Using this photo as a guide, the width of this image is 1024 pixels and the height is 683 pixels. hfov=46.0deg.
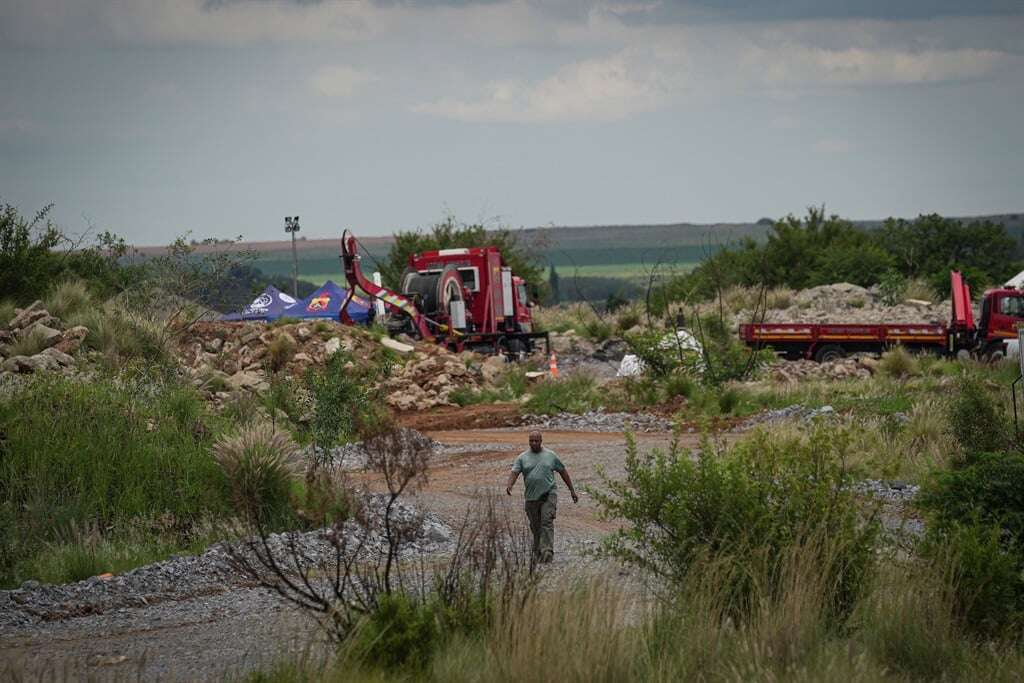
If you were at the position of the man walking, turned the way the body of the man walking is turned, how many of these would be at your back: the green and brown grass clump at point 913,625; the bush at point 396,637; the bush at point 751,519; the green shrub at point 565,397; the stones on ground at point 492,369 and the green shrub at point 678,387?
3

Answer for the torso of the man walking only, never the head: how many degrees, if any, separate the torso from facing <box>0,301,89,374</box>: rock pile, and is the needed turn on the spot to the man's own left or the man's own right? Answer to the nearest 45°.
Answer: approximately 135° to the man's own right

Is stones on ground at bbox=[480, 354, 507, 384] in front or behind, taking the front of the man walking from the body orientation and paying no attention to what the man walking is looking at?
behind

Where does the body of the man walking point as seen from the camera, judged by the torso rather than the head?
toward the camera

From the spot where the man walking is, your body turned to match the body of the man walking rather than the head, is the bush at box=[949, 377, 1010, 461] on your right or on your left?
on your left

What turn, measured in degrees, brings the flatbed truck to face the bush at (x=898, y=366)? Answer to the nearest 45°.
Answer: approximately 90° to its right

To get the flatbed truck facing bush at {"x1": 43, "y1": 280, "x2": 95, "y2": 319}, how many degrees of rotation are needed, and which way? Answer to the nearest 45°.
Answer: approximately 135° to its right

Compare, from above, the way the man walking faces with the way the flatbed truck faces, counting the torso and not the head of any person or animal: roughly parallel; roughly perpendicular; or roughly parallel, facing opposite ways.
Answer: roughly perpendicular

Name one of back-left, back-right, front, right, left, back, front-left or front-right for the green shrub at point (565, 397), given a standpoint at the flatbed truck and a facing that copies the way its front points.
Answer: back-right

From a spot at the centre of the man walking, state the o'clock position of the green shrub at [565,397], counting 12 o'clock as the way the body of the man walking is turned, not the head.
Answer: The green shrub is roughly at 6 o'clock from the man walking.

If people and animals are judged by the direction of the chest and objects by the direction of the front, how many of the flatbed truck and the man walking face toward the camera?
1

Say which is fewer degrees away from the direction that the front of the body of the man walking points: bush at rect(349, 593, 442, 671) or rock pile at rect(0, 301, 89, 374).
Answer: the bush

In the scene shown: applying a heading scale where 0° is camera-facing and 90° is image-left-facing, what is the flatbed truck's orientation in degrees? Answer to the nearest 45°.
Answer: approximately 270°

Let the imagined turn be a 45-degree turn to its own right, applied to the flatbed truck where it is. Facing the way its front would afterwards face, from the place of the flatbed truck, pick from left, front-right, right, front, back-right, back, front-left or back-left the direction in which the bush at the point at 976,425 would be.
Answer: front-right
